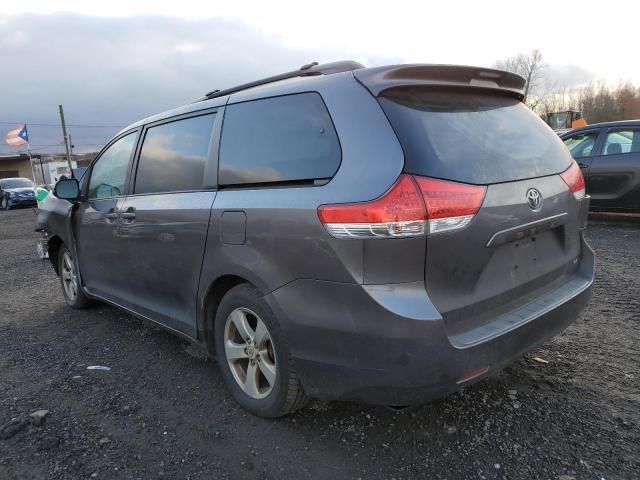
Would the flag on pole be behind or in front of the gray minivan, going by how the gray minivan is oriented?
in front

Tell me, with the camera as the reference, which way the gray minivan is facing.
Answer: facing away from the viewer and to the left of the viewer
